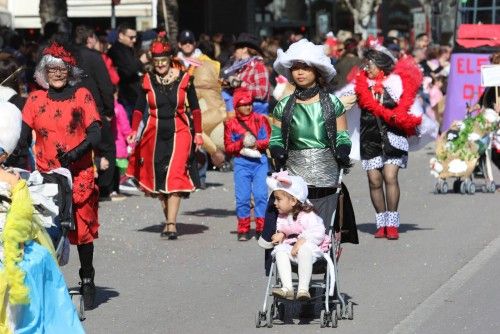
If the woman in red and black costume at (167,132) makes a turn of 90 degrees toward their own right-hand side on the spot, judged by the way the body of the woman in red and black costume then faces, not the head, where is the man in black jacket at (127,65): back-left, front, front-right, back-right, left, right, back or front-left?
right

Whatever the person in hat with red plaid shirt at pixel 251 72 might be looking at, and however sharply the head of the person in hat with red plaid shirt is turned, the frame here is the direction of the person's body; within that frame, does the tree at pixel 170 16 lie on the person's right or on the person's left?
on the person's right

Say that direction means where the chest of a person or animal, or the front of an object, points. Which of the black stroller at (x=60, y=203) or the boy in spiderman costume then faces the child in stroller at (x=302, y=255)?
the boy in spiderman costume

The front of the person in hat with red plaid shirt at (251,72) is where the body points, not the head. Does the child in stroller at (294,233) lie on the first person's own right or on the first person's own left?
on the first person's own left

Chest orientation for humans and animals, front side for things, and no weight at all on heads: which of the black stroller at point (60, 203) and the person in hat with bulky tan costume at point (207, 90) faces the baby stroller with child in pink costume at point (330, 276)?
the person in hat with bulky tan costume

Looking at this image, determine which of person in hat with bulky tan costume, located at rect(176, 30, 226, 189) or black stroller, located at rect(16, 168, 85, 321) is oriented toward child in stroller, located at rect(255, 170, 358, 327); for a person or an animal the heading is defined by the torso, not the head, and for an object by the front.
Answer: the person in hat with bulky tan costume

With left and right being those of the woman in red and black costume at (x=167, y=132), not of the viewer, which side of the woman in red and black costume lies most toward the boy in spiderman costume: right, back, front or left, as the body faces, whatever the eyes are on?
left

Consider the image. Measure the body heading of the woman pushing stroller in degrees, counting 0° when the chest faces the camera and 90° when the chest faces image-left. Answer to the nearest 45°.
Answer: approximately 0°
